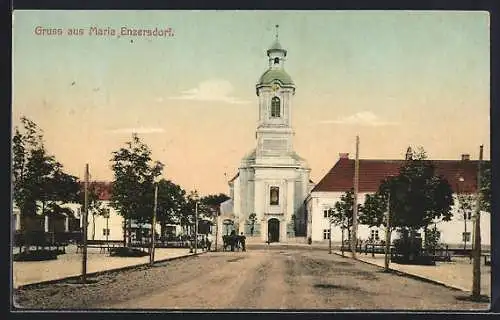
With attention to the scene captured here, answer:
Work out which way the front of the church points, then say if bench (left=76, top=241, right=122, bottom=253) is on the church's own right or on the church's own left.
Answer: on the church's own right

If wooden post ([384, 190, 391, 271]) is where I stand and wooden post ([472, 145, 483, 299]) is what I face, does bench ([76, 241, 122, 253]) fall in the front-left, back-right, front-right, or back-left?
back-right

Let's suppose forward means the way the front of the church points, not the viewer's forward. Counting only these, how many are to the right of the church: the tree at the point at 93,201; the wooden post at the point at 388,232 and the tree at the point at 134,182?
2

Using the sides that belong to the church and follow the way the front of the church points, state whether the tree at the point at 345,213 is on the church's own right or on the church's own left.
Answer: on the church's own left

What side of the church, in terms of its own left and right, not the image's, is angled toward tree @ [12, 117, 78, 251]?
right

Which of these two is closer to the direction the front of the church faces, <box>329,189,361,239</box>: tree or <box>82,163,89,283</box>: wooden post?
the wooden post

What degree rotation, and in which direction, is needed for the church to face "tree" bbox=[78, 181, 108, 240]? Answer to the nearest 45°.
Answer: approximately 90° to its right

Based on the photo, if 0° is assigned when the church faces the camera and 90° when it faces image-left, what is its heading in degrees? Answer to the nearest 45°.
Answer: approximately 0°
